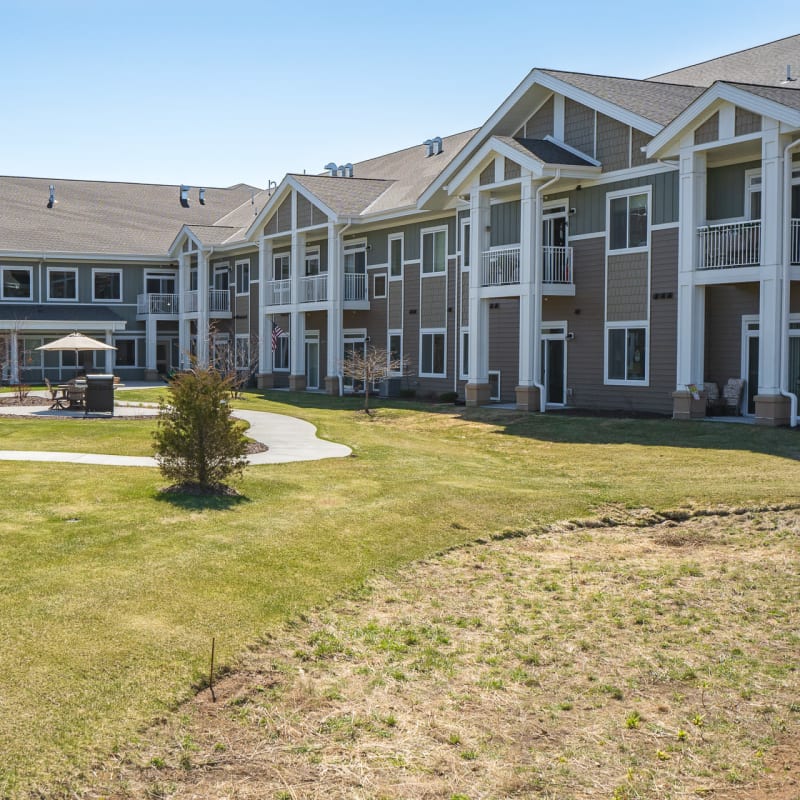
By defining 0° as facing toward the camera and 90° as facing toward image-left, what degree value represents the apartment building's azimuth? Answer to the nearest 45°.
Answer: approximately 45°

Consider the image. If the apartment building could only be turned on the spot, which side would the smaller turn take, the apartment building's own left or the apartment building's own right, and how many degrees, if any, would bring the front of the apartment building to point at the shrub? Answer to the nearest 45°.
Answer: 0° — it already faces it
